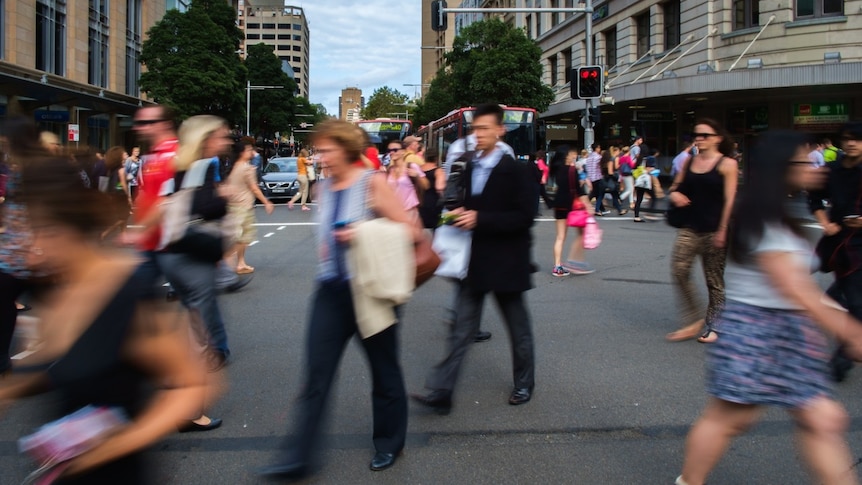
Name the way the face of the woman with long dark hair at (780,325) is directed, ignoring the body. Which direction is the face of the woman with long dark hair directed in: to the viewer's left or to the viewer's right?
to the viewer's right

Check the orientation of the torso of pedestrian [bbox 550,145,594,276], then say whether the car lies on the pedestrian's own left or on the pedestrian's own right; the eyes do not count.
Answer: on the pedestrian's own left

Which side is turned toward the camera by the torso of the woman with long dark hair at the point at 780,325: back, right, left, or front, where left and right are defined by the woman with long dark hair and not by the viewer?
right

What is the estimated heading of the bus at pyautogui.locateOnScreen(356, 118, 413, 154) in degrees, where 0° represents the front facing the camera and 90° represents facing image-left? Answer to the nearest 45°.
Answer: approximately 0°

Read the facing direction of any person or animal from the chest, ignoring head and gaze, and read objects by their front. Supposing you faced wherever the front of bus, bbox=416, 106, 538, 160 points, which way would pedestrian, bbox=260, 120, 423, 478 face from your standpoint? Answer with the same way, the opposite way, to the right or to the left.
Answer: to the right

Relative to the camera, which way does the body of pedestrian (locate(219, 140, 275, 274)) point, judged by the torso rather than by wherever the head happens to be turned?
to the viewer's right

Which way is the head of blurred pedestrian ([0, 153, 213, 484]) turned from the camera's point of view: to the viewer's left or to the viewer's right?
to the viewer's left

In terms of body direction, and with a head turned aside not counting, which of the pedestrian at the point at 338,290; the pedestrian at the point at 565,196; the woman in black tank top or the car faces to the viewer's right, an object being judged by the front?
the pedestrian at the point at 565,196

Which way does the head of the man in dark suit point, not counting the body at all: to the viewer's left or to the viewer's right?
to the viewer's left

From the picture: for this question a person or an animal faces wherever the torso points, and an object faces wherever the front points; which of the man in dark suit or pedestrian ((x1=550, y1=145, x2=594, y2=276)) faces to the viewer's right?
the pedestrian
